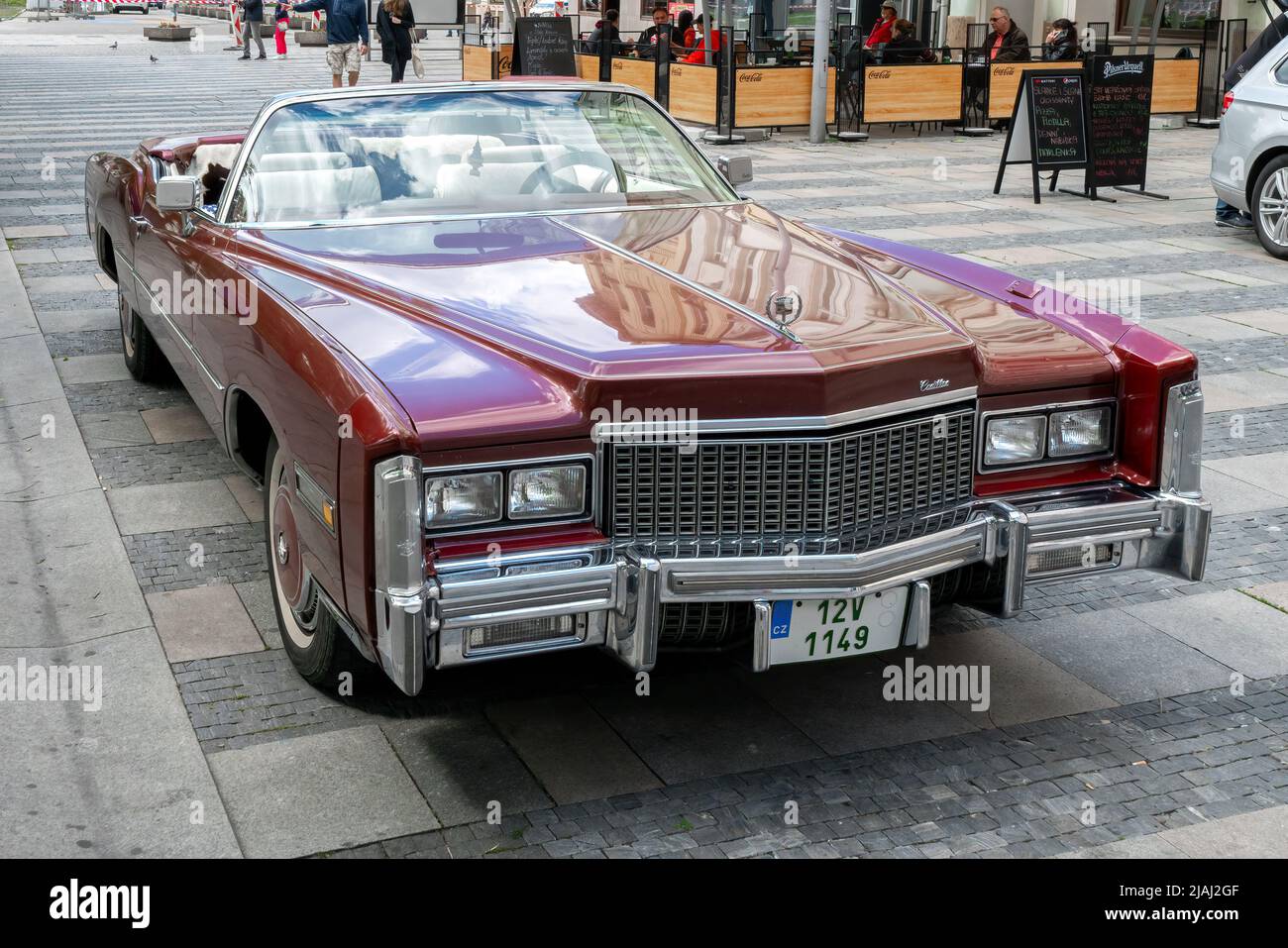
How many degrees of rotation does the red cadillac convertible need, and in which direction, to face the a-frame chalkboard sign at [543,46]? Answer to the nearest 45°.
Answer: approximately 135° to its left

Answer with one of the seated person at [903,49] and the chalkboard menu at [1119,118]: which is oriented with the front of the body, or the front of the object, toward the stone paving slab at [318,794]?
the chalkboard menu

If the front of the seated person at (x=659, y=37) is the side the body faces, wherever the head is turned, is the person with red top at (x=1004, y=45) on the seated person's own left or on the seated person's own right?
on the seated person's own left

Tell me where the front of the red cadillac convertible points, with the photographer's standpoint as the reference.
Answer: facing the viewer and to the right of the viewer

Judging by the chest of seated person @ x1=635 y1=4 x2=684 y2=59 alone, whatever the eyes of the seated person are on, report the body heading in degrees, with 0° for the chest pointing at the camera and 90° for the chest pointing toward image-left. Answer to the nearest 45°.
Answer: approximately 0°

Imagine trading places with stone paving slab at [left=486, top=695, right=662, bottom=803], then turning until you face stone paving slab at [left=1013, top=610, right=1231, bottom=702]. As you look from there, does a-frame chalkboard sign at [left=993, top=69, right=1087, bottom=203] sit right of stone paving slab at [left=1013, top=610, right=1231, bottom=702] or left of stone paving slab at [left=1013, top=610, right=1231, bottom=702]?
left

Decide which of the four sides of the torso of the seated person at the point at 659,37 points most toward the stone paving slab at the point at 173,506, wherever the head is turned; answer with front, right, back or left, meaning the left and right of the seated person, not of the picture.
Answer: front

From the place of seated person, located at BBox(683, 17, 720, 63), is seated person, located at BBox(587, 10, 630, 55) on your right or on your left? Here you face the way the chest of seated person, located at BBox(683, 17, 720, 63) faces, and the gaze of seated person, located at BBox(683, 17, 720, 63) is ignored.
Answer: on your right

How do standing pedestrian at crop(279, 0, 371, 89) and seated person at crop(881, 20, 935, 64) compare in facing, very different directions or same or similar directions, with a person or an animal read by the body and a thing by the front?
very different directions

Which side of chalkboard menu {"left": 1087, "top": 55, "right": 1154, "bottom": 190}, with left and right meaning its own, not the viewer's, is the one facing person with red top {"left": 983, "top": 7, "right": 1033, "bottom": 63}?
back
